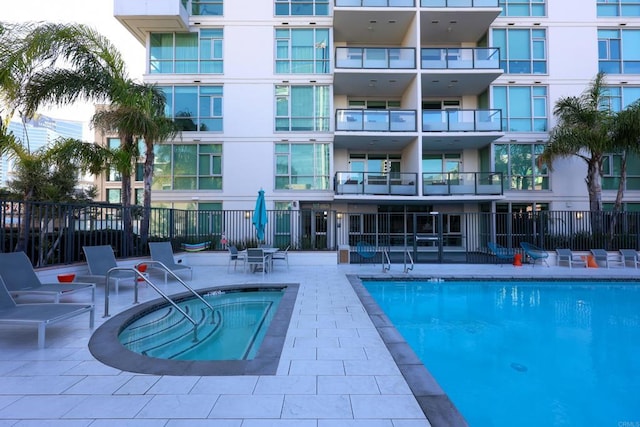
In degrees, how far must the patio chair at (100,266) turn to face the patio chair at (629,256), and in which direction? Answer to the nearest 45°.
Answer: approximately 45° to its left

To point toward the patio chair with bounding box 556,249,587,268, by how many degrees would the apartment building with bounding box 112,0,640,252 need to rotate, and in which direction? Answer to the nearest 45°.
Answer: approximately 90° to its left

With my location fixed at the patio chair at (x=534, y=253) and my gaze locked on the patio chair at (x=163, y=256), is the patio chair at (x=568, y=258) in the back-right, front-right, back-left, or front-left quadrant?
back-left

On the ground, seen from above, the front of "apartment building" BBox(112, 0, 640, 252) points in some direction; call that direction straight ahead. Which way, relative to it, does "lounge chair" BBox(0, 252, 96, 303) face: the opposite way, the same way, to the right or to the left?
to the left

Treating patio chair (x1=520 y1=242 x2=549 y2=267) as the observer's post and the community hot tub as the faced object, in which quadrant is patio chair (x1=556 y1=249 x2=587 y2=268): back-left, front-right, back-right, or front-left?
back-left

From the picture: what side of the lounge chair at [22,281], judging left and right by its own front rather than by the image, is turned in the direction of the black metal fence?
left

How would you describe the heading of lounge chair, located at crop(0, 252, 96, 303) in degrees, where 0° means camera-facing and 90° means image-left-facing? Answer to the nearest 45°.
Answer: approximately 315°

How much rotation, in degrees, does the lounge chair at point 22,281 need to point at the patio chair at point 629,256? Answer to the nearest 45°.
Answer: approximately 45° to its left

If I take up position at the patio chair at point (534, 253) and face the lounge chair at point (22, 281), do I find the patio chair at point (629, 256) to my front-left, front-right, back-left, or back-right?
back-left
